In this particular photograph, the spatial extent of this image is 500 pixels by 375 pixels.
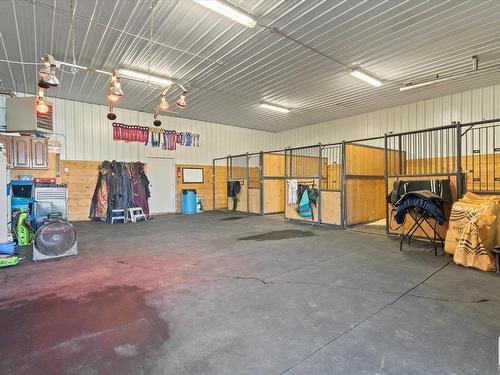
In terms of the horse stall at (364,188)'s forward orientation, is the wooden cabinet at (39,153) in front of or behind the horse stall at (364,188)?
in front

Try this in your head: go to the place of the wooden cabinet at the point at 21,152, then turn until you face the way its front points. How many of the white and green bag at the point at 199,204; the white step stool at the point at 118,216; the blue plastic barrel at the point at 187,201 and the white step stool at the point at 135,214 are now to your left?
4

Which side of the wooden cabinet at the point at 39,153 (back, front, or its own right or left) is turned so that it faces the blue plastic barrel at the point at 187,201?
left

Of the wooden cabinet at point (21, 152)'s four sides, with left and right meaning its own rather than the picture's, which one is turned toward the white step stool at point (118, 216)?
left

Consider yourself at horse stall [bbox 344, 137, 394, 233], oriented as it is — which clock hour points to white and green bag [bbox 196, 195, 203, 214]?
The white and green bag is roughly at 2 o'clock from the horse stall.

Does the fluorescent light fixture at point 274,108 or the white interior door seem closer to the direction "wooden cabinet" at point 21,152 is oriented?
the fluorescent light fixture

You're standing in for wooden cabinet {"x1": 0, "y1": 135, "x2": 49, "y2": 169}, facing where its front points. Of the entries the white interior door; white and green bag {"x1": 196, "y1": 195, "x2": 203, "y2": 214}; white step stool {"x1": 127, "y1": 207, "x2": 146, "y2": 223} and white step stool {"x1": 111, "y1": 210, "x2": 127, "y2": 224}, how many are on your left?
4

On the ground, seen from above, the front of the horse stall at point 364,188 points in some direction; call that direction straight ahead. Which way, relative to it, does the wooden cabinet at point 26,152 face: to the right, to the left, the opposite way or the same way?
to the left

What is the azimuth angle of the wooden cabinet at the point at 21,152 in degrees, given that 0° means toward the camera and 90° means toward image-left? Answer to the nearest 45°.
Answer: approximately 0°

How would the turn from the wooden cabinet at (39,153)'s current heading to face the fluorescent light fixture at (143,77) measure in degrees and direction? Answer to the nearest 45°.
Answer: approximately 45° to its left

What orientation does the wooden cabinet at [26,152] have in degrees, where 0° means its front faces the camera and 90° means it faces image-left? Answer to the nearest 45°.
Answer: approximately 0°
